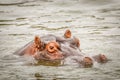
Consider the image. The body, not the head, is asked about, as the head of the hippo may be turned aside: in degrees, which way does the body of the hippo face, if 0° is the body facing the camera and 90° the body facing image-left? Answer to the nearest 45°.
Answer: approximately 315°
